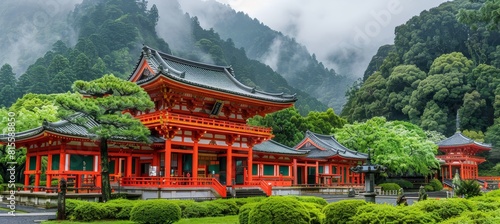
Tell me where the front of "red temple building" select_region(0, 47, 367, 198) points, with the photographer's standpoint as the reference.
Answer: facing the viewer and to the right of the viewer

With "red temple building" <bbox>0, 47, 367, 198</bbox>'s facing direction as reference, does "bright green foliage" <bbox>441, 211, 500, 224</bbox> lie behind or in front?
in front

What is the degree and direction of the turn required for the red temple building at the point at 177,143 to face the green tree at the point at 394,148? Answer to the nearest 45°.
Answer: approximately 90° to its left

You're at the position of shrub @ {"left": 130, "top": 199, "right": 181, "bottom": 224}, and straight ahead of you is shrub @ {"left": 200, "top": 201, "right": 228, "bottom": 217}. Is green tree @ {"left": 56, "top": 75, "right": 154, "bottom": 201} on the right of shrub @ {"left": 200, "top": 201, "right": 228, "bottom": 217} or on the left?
left

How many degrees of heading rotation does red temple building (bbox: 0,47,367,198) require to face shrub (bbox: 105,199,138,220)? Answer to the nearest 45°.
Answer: approximately 45° to its right

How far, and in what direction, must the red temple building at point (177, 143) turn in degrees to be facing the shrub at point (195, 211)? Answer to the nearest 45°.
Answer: approximately 45° to its right

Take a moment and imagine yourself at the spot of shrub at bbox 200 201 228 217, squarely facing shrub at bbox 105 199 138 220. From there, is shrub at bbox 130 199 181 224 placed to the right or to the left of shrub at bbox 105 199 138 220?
left

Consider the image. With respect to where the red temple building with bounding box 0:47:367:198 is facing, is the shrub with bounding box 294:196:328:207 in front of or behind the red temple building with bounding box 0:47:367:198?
in front

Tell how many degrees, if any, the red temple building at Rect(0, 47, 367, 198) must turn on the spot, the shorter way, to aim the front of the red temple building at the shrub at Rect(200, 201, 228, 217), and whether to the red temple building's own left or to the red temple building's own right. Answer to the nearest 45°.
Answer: approximately 45° to the red temple building's own right

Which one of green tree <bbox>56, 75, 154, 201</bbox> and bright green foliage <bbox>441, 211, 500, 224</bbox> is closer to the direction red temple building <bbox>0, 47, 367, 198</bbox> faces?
the bright green foliage
